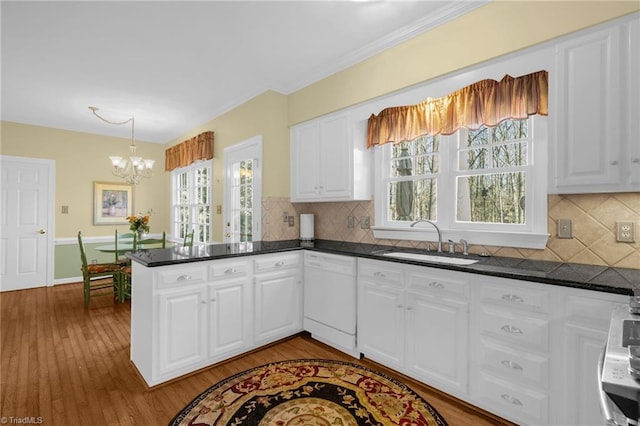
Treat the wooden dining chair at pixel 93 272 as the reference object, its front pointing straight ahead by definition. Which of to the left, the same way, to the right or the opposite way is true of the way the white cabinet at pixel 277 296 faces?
to the right

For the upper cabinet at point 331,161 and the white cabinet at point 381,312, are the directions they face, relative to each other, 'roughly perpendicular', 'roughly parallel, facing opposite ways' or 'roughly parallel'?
roughly parallel

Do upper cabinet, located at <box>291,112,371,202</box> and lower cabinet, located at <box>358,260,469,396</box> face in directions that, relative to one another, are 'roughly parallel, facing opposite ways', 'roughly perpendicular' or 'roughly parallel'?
roughly parallel

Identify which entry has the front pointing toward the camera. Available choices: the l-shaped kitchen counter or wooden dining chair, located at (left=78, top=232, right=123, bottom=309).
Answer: the l-shaped kitchen counter

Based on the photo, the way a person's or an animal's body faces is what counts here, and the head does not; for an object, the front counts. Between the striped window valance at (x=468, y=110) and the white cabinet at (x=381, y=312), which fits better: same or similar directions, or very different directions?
same or similar directions

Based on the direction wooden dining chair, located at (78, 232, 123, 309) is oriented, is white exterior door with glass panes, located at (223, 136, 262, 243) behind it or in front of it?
in front

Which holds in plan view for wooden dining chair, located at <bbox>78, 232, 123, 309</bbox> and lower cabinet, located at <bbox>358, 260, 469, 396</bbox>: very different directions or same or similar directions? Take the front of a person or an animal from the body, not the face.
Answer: very different directions

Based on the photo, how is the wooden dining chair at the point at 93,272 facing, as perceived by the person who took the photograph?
facing to the right of the viewer

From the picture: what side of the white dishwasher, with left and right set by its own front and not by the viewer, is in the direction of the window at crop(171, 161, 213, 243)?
right

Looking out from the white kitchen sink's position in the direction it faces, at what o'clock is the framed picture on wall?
The framed picture on wall is roughly at 2 o'clock from the white kitchen sink.

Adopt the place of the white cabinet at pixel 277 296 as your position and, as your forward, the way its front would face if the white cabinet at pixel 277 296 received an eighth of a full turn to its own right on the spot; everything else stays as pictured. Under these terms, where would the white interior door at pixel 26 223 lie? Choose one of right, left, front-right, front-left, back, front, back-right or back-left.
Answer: back-right

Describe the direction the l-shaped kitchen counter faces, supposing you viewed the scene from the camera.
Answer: facing the viewer
